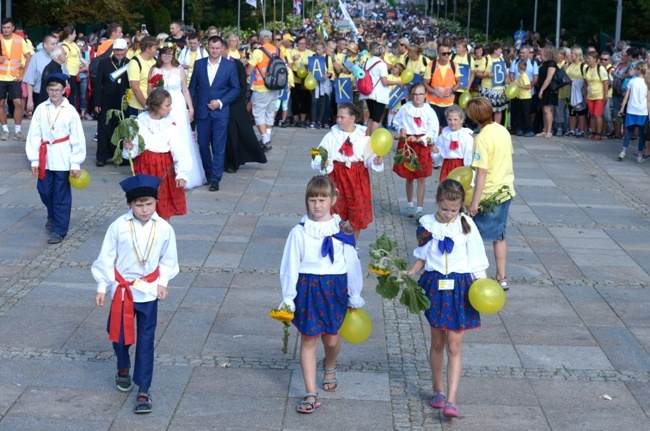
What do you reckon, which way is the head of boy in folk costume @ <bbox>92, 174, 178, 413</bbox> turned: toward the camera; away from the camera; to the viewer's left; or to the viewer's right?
toward the camera

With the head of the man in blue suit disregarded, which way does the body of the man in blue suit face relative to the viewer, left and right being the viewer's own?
facing the viewer

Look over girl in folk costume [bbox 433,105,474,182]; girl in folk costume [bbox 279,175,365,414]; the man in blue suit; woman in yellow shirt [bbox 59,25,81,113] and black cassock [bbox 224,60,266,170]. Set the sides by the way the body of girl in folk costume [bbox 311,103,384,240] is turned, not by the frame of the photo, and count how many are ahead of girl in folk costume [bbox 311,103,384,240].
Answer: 1

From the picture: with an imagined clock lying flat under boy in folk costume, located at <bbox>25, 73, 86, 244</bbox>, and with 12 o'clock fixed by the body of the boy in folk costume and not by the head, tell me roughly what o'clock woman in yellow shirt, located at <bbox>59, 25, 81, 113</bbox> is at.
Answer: The woman in yellow shirt is roughly at 6 o'clock from the boy in folk costume.

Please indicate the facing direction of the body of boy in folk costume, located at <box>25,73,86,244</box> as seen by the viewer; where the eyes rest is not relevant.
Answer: toward the camera

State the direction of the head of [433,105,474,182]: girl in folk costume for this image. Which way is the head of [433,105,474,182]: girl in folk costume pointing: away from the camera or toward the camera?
toward the camera

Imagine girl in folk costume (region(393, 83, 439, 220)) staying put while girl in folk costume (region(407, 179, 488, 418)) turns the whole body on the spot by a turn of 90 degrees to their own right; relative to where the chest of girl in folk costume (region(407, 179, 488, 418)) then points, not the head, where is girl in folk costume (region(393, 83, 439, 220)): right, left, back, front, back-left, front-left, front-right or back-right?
right

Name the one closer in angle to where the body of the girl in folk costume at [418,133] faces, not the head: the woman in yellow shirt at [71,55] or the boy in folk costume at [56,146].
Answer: the boy in folk costume

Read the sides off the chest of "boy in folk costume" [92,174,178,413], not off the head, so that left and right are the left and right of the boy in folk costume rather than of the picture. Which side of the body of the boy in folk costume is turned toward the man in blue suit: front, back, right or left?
back

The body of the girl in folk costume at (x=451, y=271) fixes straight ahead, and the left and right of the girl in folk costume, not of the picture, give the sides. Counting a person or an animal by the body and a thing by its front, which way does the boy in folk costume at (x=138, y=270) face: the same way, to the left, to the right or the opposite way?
the same way

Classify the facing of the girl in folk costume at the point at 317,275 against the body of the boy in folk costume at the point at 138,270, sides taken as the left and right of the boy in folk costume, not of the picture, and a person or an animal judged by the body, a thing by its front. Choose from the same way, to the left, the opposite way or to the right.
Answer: the same way

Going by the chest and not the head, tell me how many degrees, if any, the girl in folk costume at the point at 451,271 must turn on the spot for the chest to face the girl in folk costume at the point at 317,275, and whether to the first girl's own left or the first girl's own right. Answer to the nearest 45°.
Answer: approximately 90° to the first girl's own right

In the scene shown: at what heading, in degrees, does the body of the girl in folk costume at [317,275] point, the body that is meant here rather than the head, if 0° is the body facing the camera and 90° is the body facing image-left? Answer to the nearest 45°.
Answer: approximately 0°

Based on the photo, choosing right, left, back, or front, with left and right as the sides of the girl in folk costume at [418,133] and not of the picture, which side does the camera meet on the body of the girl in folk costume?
front

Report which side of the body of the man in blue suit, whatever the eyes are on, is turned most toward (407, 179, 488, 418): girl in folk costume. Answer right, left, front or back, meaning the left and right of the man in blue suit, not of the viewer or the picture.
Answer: front

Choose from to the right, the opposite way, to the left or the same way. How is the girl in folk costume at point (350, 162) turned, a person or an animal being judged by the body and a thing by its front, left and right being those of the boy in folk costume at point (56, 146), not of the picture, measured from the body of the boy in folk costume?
the same way

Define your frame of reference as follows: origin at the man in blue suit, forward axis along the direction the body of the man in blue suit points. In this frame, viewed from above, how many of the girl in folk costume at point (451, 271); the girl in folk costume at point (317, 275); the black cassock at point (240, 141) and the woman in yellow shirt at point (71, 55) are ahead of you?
2
